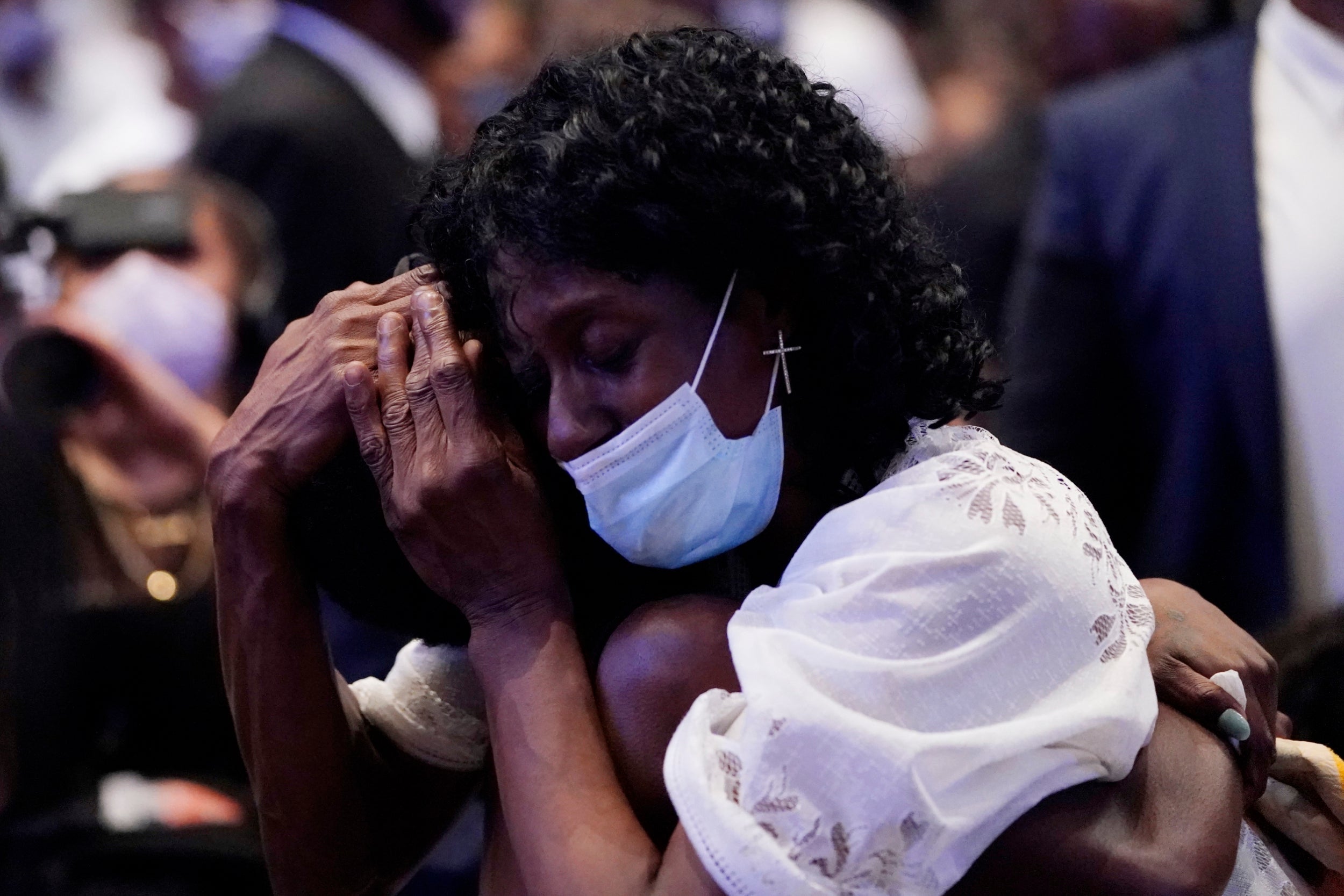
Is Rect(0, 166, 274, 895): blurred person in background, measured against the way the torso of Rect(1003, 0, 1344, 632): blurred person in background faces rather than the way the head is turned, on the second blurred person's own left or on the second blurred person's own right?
on the second blurred person's own right

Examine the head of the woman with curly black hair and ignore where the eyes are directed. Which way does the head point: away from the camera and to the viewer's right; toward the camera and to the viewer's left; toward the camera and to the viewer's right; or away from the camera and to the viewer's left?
toward the camera and to the viewer's left

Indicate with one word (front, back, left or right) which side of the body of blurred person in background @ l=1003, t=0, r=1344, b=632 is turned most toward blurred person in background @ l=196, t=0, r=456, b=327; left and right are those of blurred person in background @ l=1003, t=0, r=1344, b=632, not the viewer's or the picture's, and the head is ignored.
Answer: right

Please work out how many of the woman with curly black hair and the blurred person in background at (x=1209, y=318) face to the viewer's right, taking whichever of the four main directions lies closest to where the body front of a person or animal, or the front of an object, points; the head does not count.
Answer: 0

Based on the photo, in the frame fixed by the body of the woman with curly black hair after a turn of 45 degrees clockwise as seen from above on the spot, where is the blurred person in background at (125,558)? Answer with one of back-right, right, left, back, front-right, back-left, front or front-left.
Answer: front-right

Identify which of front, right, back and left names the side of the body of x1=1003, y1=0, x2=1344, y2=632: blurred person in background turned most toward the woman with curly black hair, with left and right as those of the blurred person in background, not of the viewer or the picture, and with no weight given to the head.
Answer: front

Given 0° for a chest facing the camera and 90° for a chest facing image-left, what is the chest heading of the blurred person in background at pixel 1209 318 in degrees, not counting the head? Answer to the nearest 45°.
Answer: approximately 0°
